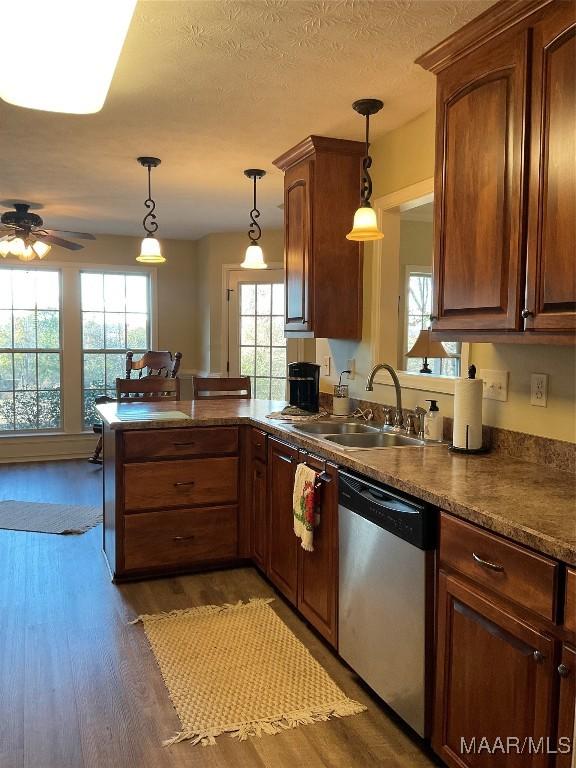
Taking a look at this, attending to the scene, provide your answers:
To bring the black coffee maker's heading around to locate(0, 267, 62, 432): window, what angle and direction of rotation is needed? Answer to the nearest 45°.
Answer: approximately 90° to its right

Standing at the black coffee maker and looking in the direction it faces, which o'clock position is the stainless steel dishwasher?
The stainless steel dishwasher is roughly at 10 o'clock from the black coffee maker.

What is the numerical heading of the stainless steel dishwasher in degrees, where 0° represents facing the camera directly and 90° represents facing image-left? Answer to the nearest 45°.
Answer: approximately 45°

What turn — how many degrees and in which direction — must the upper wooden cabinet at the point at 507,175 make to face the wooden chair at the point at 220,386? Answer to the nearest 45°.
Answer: approximately 90° to its right

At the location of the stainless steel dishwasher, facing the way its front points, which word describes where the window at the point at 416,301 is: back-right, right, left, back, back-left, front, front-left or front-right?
back-right

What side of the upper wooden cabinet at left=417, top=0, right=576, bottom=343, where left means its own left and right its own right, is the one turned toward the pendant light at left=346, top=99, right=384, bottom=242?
right

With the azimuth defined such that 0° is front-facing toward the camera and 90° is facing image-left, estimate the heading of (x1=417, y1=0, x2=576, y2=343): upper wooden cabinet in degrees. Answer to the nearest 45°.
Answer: approximately 45°

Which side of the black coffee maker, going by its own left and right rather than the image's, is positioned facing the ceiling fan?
right

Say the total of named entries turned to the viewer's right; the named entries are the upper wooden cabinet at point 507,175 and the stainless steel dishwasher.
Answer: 0

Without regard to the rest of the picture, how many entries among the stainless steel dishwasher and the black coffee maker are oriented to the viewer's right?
0
